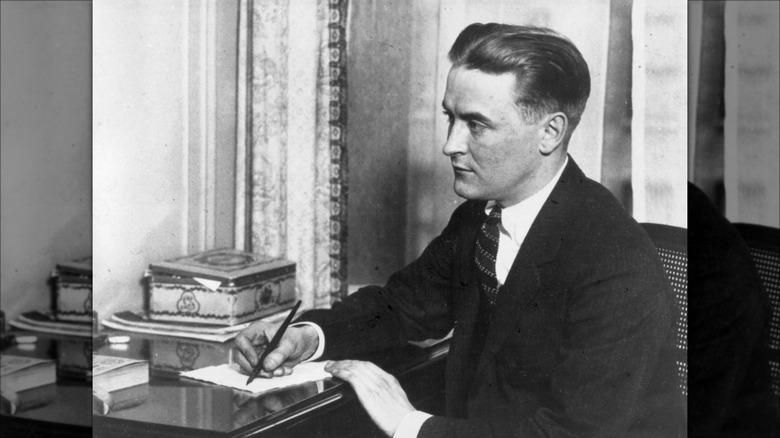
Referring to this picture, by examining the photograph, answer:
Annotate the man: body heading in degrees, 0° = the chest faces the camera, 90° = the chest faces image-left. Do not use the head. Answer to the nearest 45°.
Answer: approximately 45°

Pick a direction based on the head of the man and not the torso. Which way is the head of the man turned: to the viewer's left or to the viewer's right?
to the viewer's left
